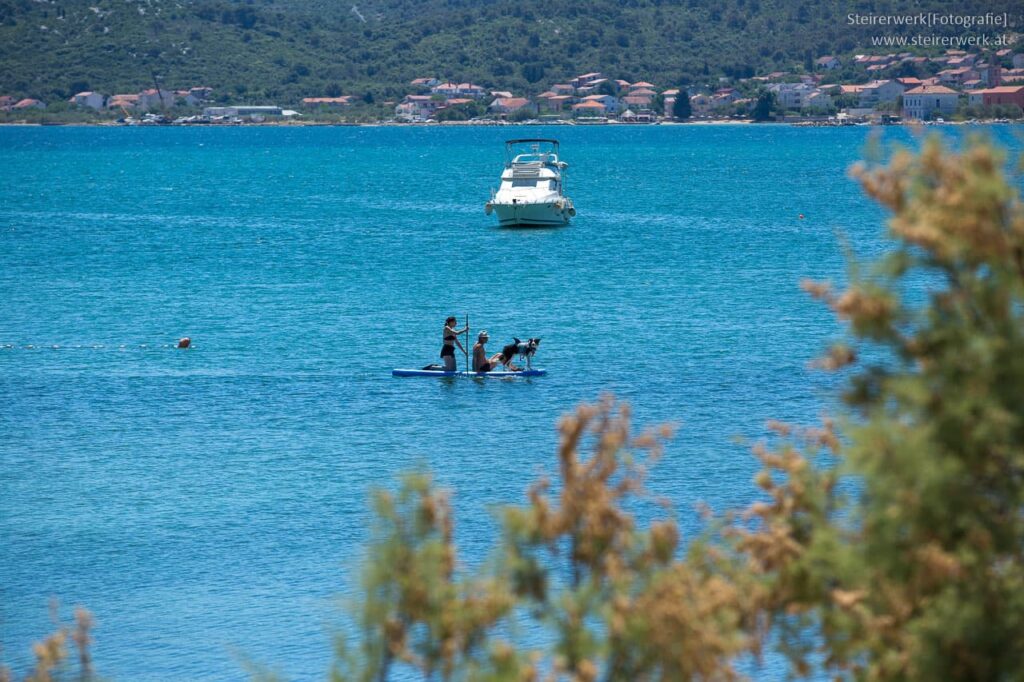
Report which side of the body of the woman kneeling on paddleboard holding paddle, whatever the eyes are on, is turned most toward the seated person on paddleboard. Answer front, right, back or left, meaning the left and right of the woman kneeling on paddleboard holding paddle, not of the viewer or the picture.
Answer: front

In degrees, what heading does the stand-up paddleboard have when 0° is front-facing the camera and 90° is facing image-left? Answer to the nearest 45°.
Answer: approximately 270°

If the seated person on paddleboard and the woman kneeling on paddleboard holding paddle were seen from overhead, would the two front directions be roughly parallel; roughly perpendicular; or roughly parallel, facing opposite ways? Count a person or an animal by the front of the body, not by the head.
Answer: roughly parallel

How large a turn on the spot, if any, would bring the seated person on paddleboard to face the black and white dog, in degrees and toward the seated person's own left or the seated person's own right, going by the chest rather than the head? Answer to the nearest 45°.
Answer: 0° — they already face it

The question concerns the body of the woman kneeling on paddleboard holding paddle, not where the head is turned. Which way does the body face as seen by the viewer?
to the viewer's right

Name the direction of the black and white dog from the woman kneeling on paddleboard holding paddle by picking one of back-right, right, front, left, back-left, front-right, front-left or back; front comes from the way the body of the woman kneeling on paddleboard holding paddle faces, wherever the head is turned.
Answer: front

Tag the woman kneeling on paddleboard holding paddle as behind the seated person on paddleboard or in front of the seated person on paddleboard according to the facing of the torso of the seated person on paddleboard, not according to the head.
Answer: behind

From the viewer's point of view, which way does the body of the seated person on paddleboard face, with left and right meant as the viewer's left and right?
facing to the right of the viewer
